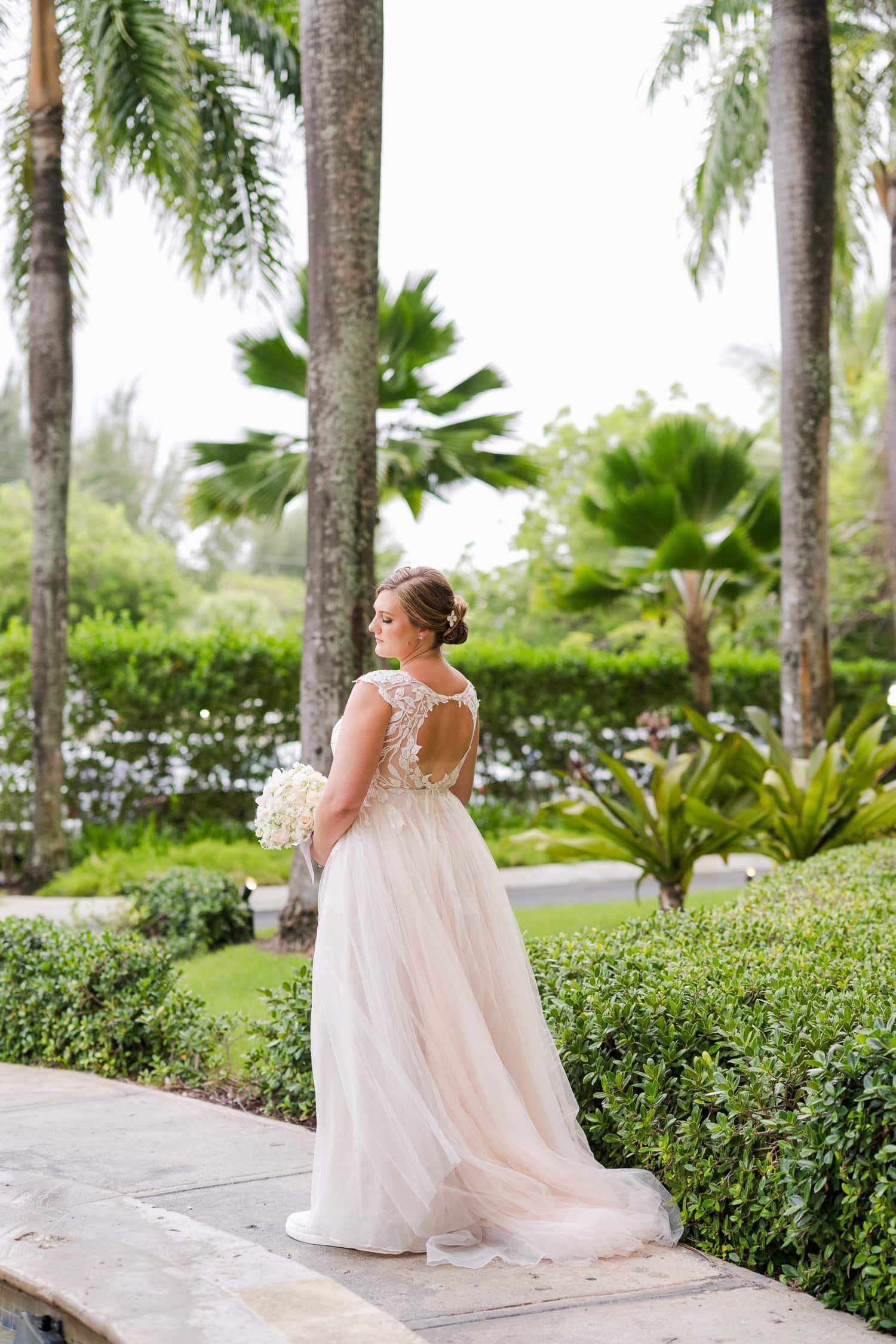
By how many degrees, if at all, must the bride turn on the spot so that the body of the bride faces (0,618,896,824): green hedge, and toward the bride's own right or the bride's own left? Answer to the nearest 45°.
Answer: approximately 45° to the bride's own right

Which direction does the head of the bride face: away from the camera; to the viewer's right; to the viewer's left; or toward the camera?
to the viewer's left

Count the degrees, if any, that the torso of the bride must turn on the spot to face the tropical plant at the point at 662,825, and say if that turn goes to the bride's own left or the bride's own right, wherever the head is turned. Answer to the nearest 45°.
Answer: approximately 45° to the bride's own right

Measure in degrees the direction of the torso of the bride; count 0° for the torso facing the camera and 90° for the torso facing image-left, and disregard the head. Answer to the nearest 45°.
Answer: approximately 135°

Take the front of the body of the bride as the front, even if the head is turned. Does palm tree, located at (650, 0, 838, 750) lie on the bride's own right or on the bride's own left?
on the bride's own right

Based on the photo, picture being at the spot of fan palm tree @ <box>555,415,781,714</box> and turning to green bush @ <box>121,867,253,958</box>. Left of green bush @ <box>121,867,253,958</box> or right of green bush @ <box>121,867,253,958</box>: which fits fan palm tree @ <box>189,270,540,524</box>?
right

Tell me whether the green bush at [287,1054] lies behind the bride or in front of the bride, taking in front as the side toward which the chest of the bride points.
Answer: in front
